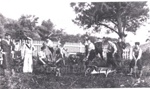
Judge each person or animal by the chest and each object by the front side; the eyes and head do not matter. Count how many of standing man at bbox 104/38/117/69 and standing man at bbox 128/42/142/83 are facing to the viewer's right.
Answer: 0

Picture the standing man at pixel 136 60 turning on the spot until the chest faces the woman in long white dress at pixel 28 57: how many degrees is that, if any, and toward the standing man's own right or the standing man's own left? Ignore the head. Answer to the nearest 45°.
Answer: approximately 45° to the standing man's own right

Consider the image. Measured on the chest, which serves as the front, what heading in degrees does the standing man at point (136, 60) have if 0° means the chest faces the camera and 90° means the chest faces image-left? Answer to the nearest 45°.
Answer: approximately 0°

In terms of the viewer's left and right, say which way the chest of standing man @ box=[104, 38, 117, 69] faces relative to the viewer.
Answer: facing the viewer and to the left of the viewer

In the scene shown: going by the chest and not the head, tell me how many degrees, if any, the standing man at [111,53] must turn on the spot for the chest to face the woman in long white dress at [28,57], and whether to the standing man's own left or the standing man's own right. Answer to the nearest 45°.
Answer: approximately 45° to the standing man's own right
